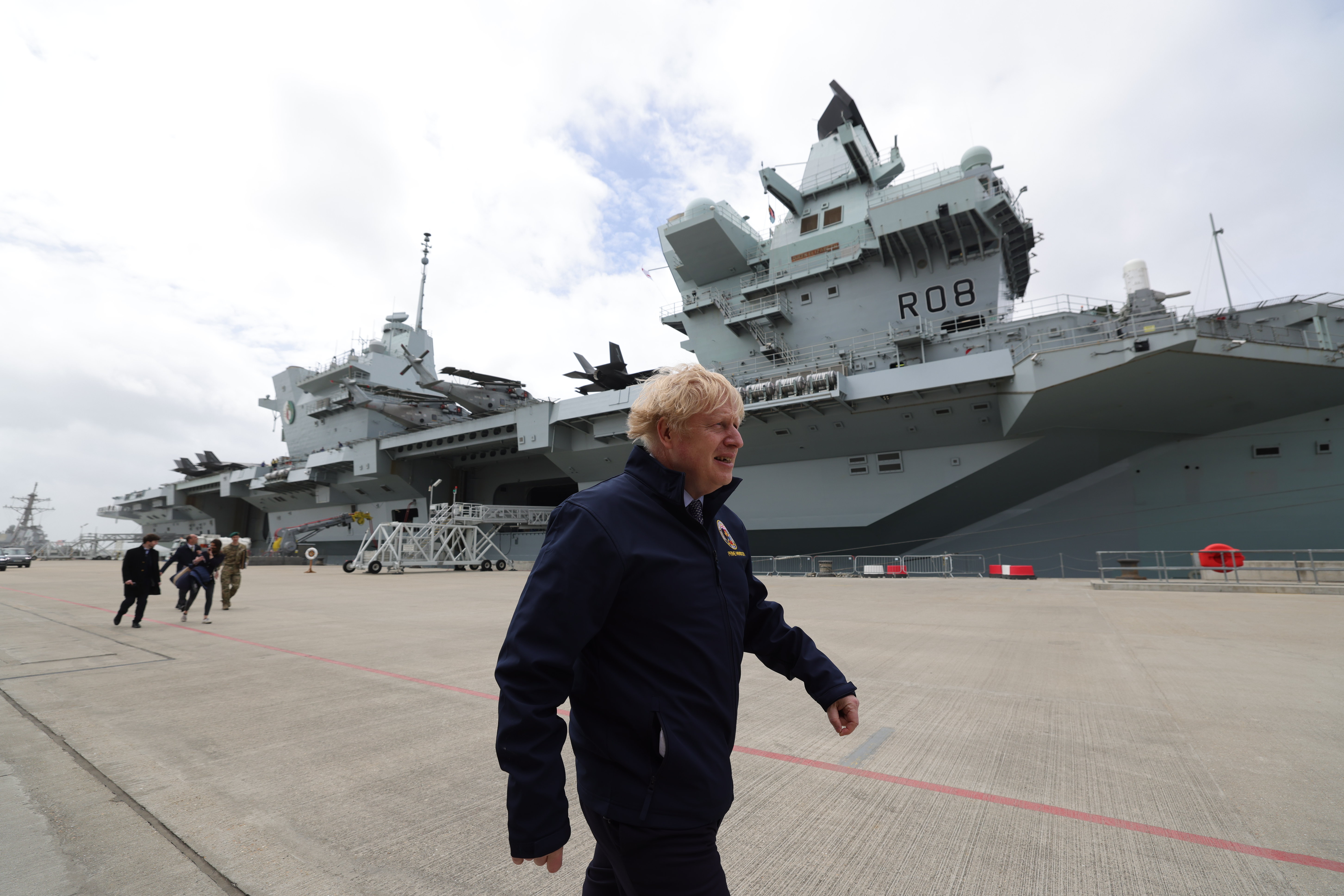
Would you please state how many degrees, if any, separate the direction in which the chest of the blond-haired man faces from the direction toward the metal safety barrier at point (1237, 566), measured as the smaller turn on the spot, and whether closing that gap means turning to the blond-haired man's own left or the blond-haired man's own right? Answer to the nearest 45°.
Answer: approximately 90° to the blond-haired man's own left

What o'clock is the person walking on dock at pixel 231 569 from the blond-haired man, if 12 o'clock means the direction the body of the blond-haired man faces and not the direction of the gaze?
The person walking on dock is roughly at 6 o'clock from the blond-haired man.

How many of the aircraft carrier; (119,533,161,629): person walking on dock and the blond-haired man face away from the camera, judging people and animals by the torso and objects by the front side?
0

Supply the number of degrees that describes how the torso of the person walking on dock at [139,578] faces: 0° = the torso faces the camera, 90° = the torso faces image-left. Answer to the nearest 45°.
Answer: approximately 315°

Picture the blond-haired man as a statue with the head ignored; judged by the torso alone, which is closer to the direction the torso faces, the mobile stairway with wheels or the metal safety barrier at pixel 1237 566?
the metal safety barrier

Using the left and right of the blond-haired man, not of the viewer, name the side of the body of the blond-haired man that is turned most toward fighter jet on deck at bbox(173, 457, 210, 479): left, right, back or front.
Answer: back

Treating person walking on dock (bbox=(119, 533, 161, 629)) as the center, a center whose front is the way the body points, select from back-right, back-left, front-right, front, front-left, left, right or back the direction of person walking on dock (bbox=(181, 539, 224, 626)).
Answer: left

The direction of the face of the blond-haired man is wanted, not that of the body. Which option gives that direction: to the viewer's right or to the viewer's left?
to the viewer's right

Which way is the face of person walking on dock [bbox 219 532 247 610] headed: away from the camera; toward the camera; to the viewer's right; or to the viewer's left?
toward the camera

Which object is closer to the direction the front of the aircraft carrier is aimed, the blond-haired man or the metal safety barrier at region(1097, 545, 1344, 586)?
the metal safety barrier

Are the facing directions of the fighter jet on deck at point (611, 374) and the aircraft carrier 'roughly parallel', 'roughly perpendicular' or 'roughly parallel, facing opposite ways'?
roughly perpendicular

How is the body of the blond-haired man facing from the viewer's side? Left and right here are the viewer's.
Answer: facing the viewer and to the right of the viewer
